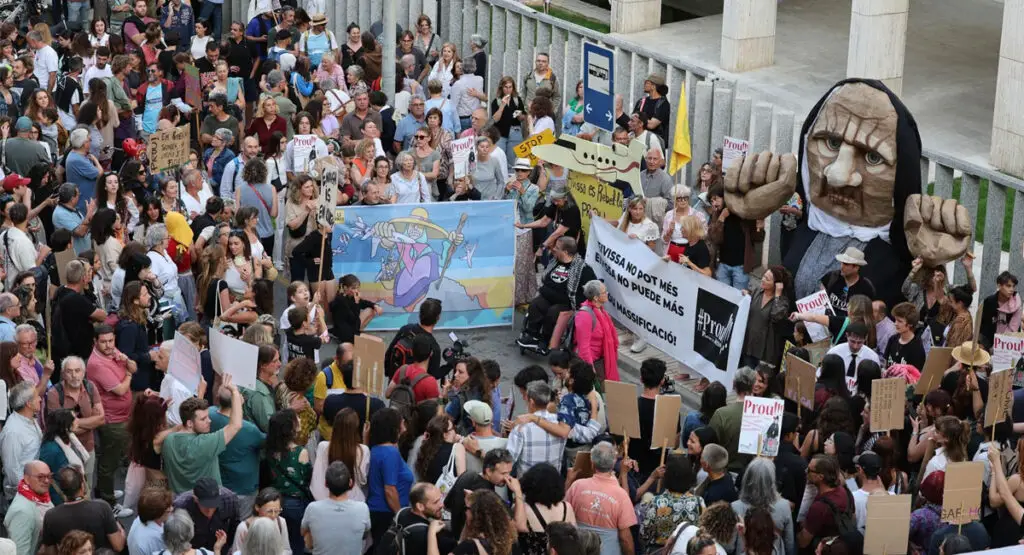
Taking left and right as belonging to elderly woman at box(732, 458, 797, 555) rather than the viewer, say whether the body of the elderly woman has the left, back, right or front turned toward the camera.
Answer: back

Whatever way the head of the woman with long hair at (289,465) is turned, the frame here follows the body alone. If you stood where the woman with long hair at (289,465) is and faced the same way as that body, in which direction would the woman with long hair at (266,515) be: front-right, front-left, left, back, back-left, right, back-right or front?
back-right

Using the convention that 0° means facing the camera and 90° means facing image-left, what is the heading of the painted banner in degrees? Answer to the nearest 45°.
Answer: approximately 0°

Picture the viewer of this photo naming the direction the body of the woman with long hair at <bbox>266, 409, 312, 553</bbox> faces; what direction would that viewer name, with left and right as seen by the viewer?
facing away from the viewer and to the right of the viewer

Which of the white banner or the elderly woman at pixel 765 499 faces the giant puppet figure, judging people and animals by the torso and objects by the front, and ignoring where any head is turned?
the elderly woman

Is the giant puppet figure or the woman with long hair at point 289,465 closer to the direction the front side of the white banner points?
the woman with long hair

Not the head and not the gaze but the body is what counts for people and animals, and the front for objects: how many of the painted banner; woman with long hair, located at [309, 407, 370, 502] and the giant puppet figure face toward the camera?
2

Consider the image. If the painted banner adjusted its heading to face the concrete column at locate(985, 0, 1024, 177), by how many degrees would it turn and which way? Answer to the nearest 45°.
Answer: approximately 135° to its left

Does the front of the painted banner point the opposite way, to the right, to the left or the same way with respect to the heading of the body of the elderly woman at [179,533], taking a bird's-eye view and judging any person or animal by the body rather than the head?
the opposite way

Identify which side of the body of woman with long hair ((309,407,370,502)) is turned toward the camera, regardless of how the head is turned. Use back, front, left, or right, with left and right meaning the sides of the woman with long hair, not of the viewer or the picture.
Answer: back

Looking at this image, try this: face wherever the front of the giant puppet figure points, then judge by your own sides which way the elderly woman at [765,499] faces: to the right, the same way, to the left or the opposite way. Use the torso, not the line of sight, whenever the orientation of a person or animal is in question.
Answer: the opposite way

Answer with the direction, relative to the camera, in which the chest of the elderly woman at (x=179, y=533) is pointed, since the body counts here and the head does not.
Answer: away from the camera

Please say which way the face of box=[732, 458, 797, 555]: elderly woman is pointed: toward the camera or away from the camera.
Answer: away from the camera

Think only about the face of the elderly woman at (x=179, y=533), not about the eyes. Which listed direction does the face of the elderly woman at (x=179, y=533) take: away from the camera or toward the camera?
away from the camera
